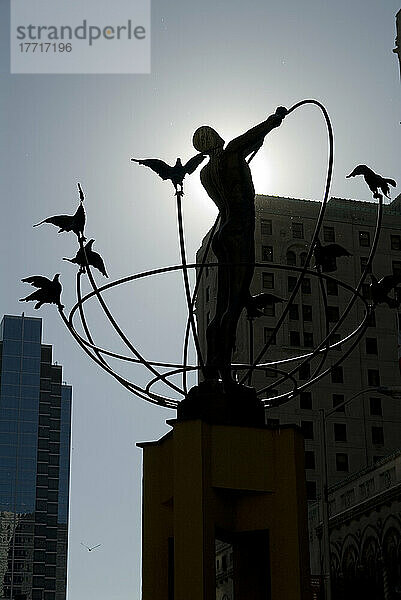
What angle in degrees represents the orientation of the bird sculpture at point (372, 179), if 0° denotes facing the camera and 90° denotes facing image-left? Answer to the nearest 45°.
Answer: approximately 90°

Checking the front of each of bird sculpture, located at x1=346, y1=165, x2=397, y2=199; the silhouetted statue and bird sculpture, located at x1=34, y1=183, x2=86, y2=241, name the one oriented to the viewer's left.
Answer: bird sculpture, located at x1=346, y1=165, x2=397, y2=199
